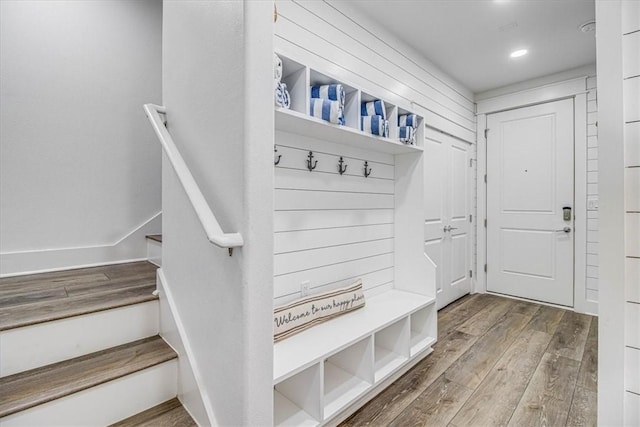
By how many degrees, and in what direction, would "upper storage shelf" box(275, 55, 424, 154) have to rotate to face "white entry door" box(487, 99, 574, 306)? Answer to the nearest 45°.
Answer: approximately 90° to its left

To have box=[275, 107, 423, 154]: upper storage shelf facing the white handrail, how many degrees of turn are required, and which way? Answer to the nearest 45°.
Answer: approximately 90° to its right

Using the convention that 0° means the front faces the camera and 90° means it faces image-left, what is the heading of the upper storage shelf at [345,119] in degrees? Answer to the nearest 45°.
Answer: approximately 315°

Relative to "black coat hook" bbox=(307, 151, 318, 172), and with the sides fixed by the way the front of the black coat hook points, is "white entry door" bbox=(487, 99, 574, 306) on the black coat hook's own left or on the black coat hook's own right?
on the black coat hook's own left
